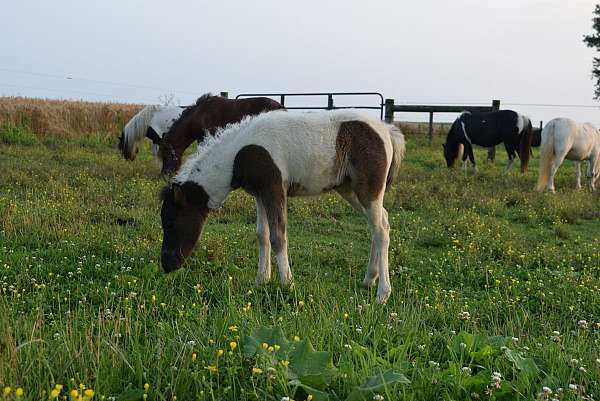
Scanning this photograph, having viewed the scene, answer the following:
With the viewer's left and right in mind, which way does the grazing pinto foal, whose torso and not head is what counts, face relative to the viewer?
facing to the left of the viewer

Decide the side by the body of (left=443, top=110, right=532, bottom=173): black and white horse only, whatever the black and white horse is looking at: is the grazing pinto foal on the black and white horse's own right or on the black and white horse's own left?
on the black and white horse's own left

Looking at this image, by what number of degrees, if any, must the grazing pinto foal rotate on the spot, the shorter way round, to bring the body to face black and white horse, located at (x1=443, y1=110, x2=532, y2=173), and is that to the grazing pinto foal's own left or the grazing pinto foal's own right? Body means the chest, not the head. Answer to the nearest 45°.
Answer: approximately 135° to the grazing pinto foal's own right

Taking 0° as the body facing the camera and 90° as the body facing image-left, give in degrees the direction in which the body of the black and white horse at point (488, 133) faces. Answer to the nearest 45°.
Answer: approximately 90°

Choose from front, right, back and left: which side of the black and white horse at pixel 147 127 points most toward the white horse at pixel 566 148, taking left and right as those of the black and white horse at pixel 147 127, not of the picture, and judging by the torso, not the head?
back

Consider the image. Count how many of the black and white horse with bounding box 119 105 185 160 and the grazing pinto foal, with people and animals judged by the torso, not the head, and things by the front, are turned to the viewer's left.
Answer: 2

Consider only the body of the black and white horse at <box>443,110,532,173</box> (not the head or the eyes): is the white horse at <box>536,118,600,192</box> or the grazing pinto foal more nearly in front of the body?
the grazing pinto foal

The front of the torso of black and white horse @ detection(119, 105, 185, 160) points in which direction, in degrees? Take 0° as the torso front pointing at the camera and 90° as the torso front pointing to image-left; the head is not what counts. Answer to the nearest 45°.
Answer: approximately 90°

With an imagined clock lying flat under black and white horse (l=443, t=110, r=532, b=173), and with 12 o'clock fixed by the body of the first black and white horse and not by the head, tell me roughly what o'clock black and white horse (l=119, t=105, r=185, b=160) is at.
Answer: The black and white horse (l=119, t=105, r=185, b=160) is roughly at 11 o'clock from the black and white horse (l=443, t=110, r=532, b=173).

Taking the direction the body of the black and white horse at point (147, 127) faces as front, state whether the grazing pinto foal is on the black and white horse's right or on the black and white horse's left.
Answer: on the black and white horse's left
